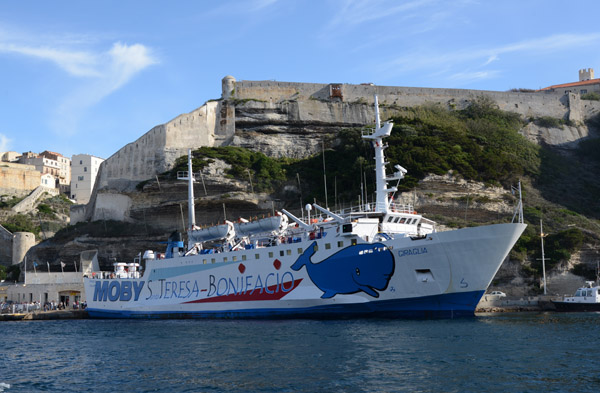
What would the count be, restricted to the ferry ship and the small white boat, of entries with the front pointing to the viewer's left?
1

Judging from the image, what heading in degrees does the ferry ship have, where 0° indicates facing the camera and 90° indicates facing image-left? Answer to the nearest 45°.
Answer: approximately 315°

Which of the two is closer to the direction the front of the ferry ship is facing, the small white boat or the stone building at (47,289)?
the small white boat

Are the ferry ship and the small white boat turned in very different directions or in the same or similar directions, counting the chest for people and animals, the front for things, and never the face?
very different directions

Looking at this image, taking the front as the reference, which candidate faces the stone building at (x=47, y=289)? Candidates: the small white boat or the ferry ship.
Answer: the small white boat

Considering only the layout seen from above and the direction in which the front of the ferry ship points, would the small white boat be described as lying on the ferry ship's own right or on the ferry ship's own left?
on the ferry ship's own left

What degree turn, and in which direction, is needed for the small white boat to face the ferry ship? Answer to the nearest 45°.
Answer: approximately 45° to its left

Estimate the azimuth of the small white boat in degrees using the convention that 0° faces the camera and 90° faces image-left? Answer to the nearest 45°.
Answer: approximately 90°

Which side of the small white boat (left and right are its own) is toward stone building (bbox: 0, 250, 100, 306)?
front

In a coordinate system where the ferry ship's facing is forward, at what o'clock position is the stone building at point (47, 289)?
The stone building is roughly at 6 o'clock from the ferry ship.

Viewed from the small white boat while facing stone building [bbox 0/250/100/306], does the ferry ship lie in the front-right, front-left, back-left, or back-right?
front-left

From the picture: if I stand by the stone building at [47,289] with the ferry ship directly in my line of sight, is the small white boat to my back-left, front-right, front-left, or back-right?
front-left
